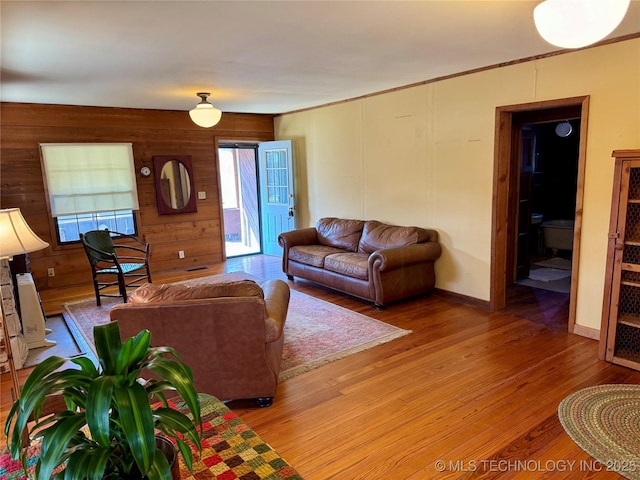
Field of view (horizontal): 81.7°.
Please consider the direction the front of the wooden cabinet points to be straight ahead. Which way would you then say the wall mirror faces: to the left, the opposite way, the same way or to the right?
to the left

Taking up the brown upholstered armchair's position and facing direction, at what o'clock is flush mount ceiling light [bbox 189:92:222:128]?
The flush mount ceiling light is roughly at 12 o'clock from the brown upholstered armchair.

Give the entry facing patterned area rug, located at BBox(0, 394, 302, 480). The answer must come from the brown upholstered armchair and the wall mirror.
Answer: the wall mirror

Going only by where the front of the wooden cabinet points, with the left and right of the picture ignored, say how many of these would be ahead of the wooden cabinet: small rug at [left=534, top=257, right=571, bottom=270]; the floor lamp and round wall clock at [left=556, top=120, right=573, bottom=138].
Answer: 1

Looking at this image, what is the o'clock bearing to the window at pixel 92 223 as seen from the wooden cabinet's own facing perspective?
The window is roughly at 1 o'clock from the wooden cabinet.

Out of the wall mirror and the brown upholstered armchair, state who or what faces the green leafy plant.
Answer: the wall mirror

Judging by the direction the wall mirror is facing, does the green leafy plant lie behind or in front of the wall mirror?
in front

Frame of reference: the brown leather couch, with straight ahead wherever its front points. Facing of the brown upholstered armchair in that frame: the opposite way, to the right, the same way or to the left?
to the right

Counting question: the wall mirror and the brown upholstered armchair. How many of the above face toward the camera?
1

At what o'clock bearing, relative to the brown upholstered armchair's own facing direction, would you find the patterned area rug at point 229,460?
The patterned area rug is roughly at 6 o'clock from the brown upholstered armchair.

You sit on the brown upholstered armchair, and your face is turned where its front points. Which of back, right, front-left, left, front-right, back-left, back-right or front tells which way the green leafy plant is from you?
back

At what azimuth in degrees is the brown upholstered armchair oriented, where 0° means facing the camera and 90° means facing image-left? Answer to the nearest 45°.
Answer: approximately 180°

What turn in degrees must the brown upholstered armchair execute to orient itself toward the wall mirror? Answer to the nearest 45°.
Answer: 0° — it already faces it

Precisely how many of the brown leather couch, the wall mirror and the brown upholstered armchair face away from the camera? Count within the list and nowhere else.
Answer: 1

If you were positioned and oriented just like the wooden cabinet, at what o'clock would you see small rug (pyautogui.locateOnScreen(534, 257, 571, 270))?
The small rug is roughly at 4 o'clock from the wooden cabinet.
